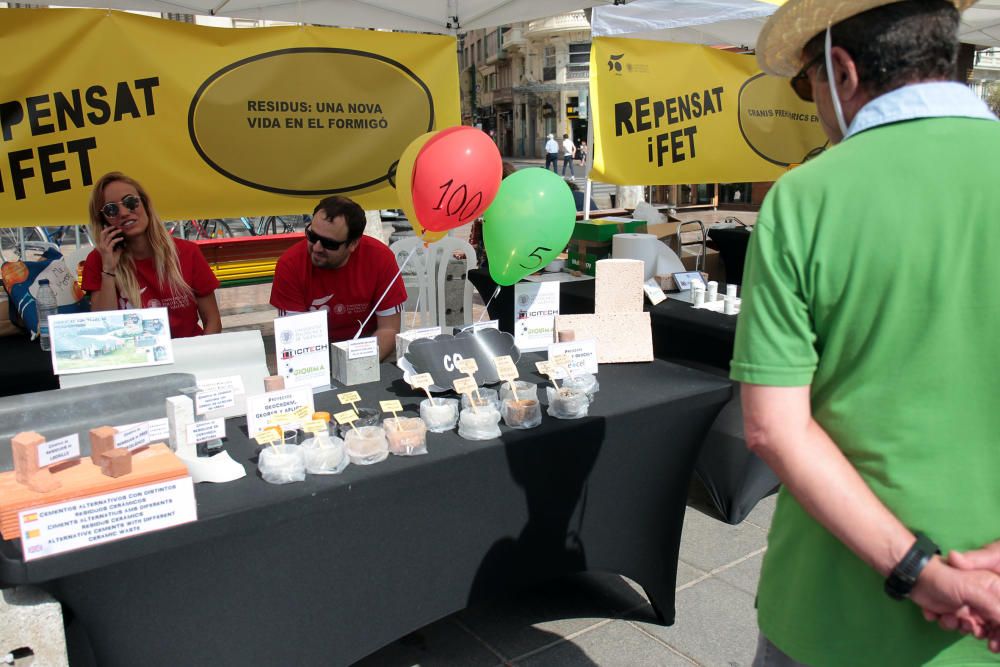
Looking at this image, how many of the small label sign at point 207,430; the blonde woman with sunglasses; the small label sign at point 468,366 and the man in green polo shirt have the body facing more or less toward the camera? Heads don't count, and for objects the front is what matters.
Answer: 3

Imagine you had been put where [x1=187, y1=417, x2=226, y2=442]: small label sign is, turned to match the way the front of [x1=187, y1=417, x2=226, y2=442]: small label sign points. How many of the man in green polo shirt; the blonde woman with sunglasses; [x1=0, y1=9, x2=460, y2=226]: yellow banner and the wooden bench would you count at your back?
3

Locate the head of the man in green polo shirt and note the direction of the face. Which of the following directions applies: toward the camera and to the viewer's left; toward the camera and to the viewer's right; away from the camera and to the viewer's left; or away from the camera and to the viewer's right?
away from the camera and to the viewer's left

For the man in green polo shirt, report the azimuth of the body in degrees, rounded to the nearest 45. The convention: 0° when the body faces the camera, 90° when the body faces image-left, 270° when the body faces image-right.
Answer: approximately 135°

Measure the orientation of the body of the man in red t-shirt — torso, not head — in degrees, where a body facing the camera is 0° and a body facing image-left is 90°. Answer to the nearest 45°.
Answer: approximately 0°

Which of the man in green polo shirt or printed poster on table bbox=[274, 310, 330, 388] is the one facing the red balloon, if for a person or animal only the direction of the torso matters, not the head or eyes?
the man in green polo shirt

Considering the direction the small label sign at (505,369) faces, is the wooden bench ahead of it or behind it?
behind

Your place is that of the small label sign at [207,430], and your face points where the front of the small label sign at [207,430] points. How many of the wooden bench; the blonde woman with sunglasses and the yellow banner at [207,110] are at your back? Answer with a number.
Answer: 3
